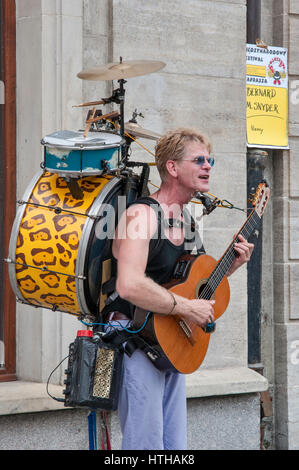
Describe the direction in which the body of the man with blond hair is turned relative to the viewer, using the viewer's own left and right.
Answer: facing the viewer and to the right of the viewer

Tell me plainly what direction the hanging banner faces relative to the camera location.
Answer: facing the viewer

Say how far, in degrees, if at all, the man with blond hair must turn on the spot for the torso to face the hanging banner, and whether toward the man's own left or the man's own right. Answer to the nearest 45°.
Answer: approximately 135° to the man's own left

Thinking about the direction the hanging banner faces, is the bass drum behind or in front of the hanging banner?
in front

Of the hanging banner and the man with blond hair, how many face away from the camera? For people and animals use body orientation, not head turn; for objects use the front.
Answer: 0
